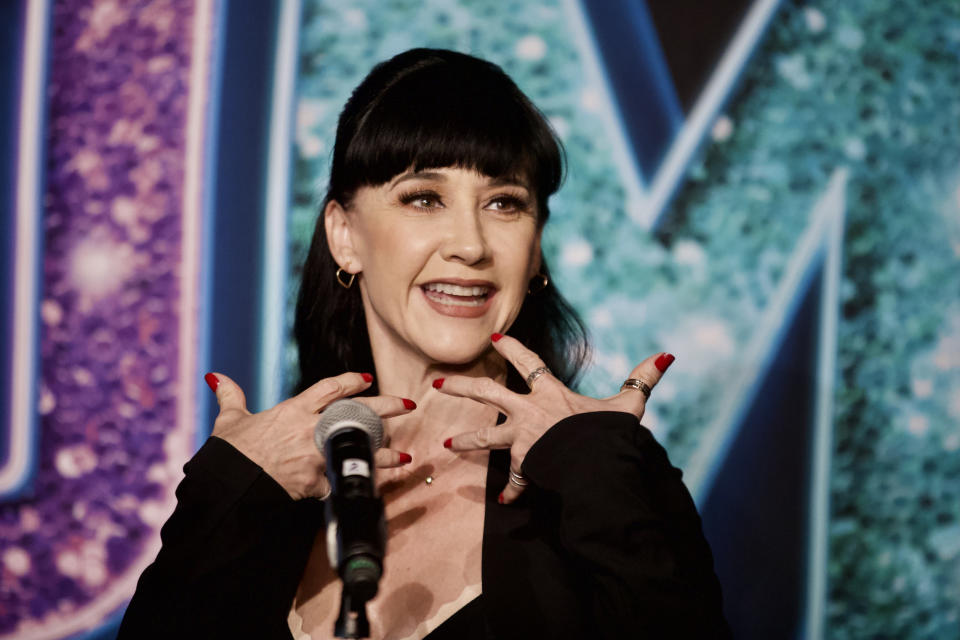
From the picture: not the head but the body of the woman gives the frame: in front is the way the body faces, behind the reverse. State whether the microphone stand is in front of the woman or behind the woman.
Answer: in front

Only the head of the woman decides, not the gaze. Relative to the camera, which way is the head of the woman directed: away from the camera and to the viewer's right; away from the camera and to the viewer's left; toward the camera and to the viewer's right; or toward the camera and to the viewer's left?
toward the camera and to the viewer's right

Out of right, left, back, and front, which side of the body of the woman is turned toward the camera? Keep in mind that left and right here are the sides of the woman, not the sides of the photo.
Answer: front
